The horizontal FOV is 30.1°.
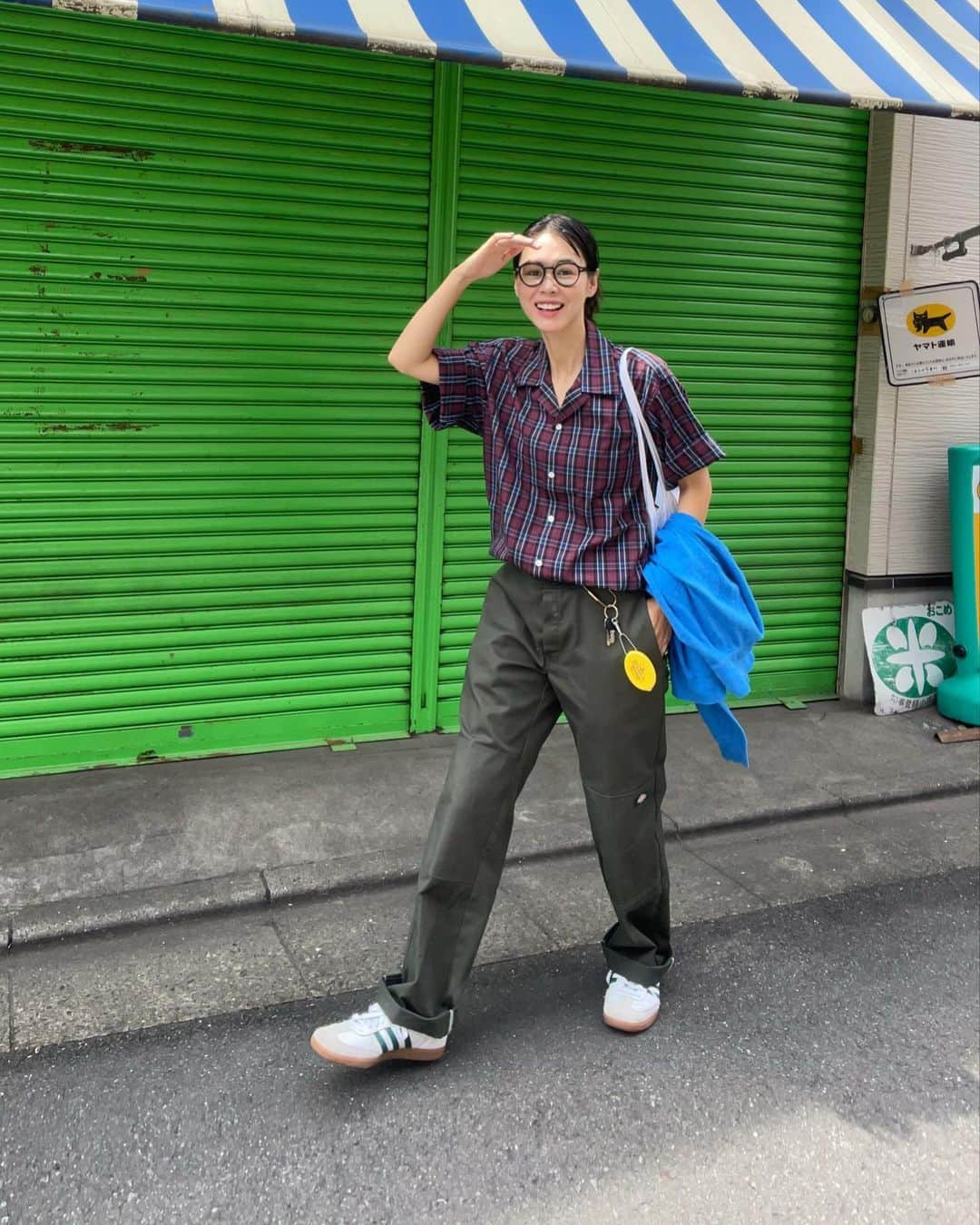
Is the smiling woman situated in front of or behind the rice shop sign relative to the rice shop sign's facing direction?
in front

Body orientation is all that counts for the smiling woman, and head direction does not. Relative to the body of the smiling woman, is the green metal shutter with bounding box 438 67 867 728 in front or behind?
behind

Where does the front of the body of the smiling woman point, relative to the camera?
toward the camera

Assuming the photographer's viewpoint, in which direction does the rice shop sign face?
facing the viewer

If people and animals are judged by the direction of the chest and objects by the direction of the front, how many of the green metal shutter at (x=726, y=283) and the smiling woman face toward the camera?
2

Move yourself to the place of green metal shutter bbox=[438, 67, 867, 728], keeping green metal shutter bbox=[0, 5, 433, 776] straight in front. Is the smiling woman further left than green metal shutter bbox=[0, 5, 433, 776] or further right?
left

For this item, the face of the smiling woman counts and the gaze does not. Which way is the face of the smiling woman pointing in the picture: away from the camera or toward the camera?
toward the camera

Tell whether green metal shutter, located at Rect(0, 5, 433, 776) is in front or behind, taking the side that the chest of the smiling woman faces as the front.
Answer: behind

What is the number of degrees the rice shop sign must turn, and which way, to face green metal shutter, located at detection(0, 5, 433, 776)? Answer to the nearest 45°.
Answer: approximately 45° to its right

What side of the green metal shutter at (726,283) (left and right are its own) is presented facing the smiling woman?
front

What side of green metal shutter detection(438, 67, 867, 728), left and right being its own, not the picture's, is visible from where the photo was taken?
front

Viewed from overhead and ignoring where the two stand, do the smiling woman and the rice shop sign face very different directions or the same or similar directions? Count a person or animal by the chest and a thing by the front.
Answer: same or similar directions
